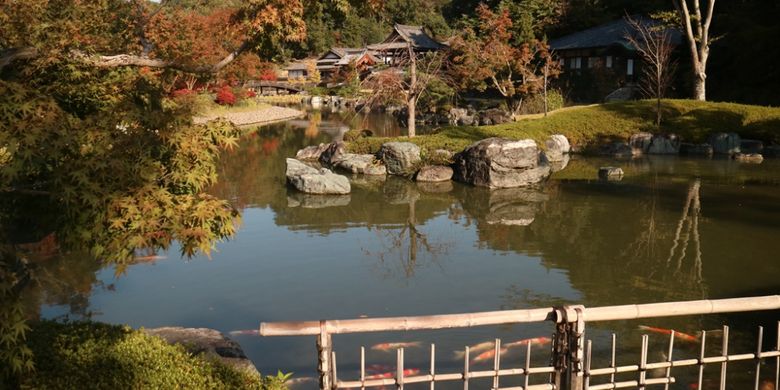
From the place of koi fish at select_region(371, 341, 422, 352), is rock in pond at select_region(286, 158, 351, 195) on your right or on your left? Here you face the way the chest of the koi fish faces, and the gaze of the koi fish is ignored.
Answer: on your right

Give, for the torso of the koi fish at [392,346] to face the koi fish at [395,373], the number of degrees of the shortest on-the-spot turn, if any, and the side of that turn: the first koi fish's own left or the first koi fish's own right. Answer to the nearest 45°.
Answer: approximately 90° to the first koi fish's own left

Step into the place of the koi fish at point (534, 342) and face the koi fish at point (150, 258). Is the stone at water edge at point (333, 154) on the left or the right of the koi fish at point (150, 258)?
right

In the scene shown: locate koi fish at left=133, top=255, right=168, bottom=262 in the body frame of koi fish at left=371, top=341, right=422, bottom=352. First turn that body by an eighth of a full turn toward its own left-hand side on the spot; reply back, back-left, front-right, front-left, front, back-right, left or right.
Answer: right

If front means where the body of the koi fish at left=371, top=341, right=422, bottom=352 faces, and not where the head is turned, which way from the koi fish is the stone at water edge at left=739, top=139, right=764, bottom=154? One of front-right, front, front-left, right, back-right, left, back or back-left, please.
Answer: back-right

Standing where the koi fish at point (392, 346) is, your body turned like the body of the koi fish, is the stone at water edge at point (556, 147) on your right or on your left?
on your right

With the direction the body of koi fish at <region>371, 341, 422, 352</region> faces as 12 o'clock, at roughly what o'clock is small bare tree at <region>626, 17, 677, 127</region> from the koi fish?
The small bare tree is roughly at 4 o'clock from the koi fish.

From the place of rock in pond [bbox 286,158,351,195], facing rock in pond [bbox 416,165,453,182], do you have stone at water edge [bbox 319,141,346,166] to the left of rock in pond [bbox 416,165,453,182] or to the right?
left

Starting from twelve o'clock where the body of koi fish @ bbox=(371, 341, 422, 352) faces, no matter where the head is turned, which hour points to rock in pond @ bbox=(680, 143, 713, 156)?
The rock in pond is roughly at 4 o'clock from the koi fish.

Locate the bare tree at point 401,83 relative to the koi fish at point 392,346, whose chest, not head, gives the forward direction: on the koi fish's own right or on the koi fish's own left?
on the koi fish's own right

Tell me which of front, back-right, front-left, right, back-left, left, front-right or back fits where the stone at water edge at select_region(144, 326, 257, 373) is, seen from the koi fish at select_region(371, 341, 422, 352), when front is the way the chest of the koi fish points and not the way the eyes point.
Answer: front-left

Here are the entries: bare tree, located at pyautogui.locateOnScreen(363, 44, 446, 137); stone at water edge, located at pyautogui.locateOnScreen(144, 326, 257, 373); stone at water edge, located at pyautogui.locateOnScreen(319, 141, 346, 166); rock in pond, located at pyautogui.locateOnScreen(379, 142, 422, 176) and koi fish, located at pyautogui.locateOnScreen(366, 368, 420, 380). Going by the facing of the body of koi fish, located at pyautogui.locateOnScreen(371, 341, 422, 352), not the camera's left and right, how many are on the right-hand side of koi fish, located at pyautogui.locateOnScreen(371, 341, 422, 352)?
3

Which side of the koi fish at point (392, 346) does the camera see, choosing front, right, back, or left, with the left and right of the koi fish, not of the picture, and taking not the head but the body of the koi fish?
left

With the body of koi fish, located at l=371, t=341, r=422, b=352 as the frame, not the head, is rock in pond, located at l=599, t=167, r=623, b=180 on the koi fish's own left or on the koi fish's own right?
on the koi fish's own right

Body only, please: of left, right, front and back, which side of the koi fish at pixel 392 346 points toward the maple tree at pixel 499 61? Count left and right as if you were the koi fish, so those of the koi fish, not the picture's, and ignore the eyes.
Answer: right

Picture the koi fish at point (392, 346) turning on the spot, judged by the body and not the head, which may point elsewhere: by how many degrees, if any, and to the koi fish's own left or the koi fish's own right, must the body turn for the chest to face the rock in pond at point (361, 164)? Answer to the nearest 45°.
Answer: approximately 90° to the koi fish's own right
